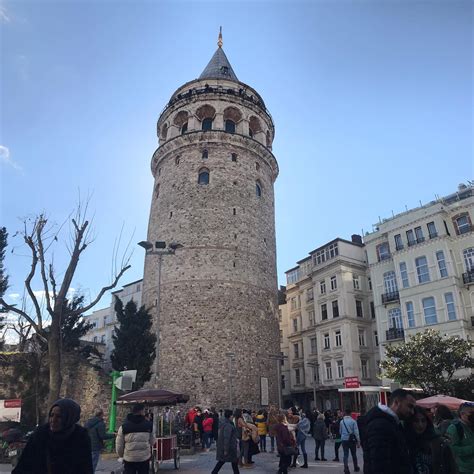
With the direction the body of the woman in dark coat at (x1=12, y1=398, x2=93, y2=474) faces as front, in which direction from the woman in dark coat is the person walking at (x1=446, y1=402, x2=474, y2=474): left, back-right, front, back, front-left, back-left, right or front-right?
back-left

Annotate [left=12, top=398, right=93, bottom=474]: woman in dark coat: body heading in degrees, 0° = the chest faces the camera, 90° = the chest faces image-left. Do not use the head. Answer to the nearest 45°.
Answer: approximately 45°

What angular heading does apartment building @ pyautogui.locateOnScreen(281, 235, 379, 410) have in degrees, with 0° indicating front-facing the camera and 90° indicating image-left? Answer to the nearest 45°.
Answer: approximately 45°

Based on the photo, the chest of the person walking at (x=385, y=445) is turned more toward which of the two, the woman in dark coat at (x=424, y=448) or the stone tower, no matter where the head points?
the woman in dark coat

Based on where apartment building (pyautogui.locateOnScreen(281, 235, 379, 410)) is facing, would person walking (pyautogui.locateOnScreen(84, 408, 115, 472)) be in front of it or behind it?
in front

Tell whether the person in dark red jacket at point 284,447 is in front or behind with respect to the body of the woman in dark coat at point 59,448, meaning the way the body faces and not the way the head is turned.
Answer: behind
